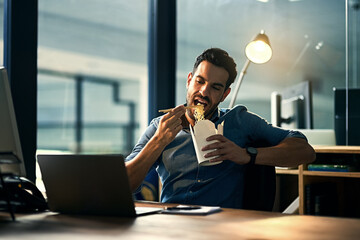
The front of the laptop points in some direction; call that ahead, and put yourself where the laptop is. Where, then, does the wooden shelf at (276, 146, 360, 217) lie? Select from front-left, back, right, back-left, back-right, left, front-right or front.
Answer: front

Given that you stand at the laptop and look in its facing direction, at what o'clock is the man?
The man is roughly at 12 o'clock from the laptop.

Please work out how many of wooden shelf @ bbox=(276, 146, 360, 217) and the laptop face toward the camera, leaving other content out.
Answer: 1

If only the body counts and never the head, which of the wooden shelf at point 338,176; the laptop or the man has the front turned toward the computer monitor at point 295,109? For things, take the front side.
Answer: the laptop

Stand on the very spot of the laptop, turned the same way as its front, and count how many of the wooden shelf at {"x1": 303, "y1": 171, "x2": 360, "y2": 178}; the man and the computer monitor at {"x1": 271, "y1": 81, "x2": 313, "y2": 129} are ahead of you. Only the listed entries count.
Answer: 3

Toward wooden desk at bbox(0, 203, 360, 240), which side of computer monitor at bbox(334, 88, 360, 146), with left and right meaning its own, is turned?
front

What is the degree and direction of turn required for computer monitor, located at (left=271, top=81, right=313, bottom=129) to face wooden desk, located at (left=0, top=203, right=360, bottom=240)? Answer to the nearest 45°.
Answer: approximately 135° to its right

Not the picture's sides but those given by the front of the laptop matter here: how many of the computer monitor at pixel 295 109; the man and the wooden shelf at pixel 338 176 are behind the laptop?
0

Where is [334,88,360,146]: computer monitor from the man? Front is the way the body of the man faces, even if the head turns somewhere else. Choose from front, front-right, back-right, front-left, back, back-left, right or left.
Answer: back

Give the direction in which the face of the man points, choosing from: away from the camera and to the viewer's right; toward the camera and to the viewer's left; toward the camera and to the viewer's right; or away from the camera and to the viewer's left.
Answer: toward the camera and to the viewer's left

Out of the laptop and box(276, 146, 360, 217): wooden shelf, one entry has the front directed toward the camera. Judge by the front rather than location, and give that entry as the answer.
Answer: the wooden shelf

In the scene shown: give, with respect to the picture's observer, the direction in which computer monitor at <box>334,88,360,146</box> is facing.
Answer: facing the viewer

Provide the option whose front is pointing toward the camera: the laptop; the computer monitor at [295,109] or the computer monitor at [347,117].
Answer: the computer monitor at [347,117]

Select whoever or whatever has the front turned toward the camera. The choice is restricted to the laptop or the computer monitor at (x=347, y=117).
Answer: the computer monitor

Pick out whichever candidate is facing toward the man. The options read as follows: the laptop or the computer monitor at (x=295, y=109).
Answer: the laptop

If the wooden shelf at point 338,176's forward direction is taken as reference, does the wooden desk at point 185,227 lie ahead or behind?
ahead

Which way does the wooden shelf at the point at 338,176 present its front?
toward the camera
